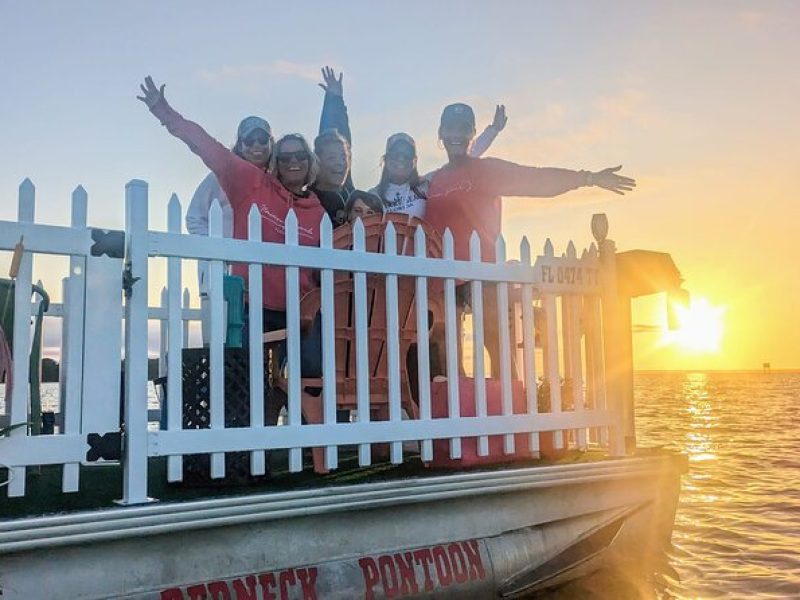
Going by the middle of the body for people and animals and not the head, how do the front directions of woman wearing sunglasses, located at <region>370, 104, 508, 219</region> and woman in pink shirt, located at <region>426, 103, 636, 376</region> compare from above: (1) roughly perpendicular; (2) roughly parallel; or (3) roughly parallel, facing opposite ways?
roughly parallel

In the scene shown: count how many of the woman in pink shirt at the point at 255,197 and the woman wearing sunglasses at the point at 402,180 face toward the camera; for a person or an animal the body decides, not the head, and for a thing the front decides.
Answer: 2

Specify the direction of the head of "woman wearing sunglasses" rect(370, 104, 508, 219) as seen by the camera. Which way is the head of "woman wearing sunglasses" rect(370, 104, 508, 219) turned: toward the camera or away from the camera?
toward the camera

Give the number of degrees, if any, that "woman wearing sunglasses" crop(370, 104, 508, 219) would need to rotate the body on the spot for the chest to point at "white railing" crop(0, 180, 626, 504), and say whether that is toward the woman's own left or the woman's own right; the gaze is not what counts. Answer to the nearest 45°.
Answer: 0° — they already face it

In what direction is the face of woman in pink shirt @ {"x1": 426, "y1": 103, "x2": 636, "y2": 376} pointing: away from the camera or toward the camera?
toward the camera

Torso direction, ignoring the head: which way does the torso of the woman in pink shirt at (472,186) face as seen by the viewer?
toward the camera

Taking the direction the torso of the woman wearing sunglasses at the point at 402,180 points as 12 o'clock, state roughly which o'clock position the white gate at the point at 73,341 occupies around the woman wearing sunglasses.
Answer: The white gate is roughly at 1 o'clock from the woman wearing sunglasses.

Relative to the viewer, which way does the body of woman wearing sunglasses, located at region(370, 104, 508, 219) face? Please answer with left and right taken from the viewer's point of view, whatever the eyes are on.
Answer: facing the viewer

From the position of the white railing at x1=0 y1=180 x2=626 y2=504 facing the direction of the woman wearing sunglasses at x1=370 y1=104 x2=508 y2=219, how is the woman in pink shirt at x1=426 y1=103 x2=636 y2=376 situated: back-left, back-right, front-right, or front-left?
front-right

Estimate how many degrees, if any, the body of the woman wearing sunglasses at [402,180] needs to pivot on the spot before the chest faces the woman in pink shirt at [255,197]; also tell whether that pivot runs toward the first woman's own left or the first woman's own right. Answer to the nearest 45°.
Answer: approximately 45° to the first woman's own right

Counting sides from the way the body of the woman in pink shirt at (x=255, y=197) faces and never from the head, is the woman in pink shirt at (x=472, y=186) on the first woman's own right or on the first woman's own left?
on the first woman's own left

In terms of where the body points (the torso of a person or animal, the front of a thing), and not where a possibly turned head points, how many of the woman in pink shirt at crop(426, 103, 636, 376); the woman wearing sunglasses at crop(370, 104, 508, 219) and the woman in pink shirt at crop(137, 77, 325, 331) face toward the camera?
3
